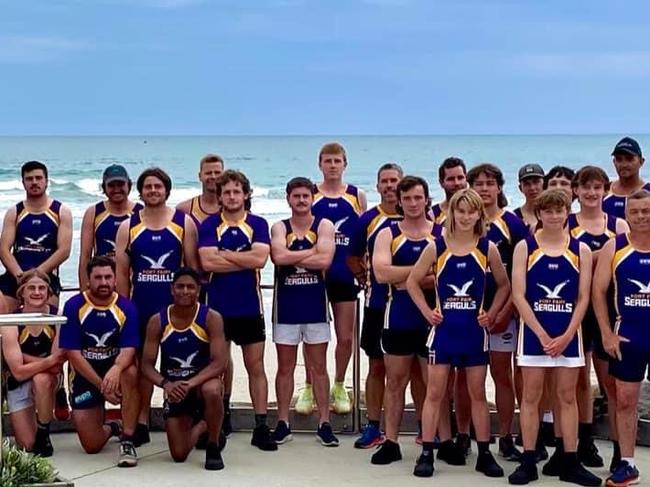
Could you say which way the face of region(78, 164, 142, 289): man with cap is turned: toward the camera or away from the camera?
toward the camera

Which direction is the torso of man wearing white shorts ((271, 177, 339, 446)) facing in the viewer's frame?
toward the camera

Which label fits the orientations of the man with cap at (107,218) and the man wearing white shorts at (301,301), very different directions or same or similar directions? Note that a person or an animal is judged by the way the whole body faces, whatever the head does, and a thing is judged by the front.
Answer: same or similar directions

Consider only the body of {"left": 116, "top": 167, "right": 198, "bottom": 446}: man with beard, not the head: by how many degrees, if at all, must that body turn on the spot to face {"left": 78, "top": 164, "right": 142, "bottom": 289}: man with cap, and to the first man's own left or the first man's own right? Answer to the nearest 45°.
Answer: approximately 135° to the first man's own right

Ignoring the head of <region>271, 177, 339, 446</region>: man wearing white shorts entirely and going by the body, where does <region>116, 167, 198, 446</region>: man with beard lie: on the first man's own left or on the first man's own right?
on the first man's own right

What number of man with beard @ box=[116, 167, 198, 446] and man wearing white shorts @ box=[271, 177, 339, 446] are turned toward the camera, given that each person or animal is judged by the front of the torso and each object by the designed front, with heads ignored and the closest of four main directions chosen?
2

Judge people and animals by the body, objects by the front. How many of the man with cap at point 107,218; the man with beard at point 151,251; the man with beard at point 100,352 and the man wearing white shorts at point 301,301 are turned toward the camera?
4

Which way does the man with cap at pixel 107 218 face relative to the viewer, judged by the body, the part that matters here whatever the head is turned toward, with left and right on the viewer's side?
facing the viewer

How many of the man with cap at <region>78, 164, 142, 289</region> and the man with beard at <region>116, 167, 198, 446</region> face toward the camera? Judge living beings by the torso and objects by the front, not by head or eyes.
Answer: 2

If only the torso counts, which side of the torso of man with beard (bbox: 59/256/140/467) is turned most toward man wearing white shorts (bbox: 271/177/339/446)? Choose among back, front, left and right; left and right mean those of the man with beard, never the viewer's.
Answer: left

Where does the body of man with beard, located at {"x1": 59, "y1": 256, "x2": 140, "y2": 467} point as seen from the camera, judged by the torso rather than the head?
toward the camera

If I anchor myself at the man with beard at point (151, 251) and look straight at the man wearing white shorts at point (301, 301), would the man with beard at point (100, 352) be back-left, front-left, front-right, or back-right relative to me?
back-right

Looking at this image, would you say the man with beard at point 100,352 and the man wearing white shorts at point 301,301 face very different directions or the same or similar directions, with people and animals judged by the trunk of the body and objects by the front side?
same or similar directions

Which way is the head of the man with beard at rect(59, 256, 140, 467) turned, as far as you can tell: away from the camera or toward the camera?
toward the camera
